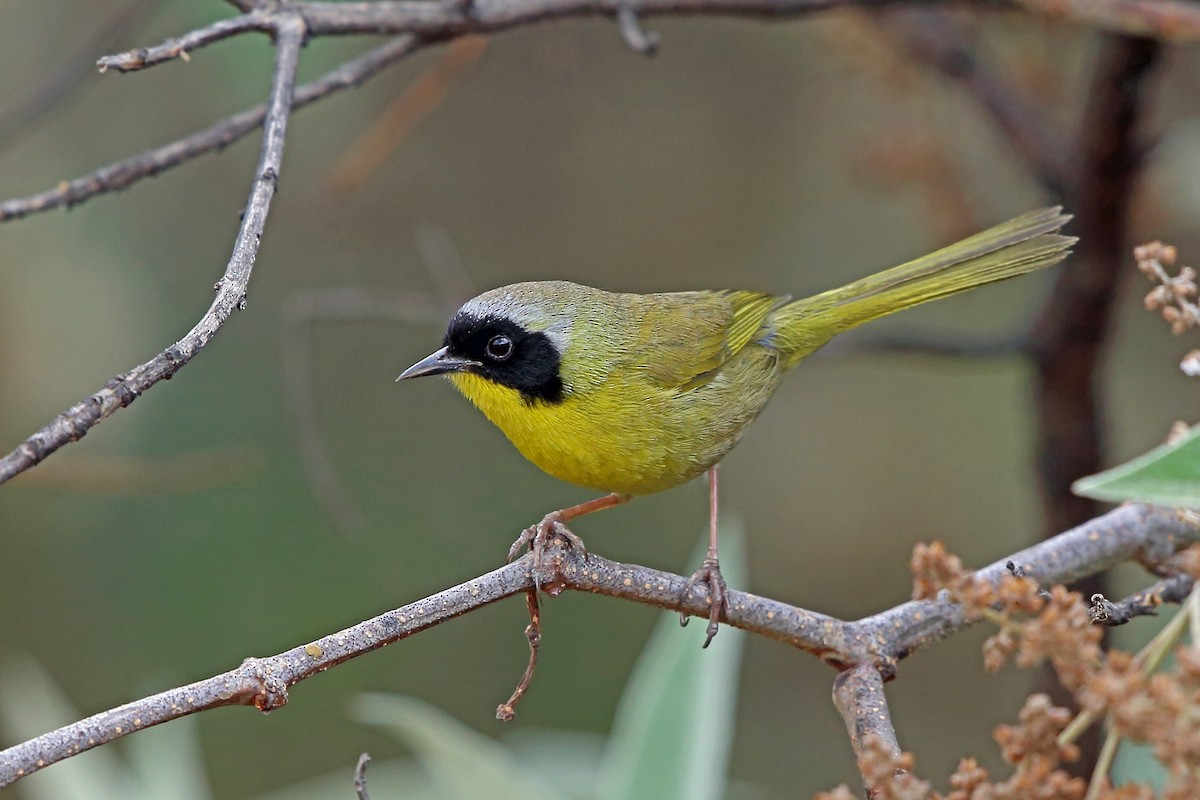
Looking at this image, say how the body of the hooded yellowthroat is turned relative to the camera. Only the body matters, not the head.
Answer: to the viewer's left

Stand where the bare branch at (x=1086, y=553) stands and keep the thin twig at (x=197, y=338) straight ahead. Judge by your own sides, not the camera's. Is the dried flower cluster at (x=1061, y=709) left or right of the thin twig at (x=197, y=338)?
left

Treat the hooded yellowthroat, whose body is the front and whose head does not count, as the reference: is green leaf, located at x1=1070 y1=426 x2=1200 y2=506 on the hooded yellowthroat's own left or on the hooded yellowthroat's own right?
on the hooded yellowthroat's own left

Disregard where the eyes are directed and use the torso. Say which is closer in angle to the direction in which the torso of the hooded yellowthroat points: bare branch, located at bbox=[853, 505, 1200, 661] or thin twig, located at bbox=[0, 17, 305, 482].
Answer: the thin twig

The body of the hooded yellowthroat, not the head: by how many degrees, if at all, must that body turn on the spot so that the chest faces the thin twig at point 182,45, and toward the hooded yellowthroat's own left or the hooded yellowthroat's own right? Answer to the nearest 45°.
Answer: approximately 45° to the hooded yellowthroat's own left
